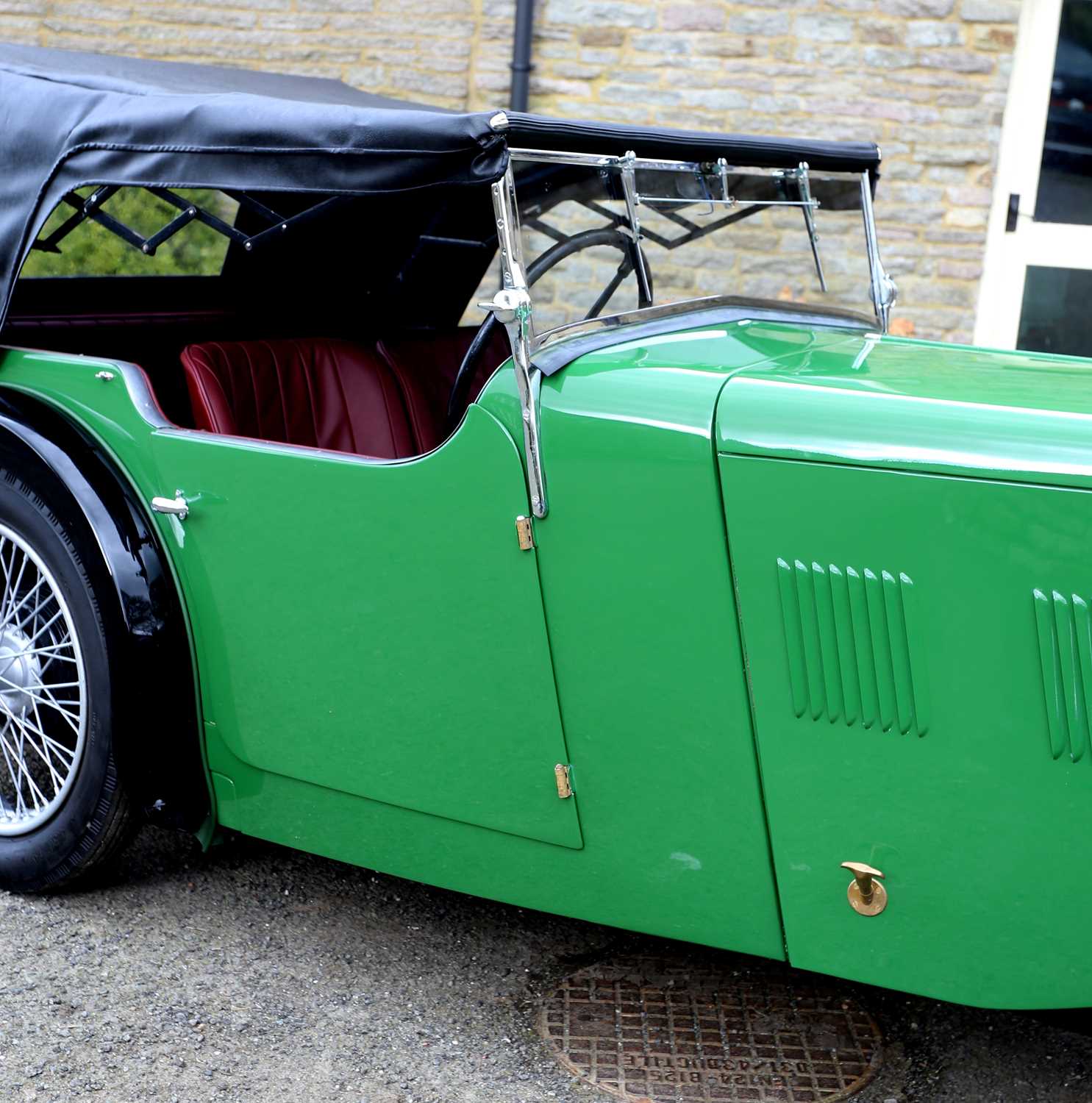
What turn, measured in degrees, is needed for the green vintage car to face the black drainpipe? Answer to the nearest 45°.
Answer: approximately 135° to its left

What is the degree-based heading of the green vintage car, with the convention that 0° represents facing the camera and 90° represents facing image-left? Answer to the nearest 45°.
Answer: approximately 315°
